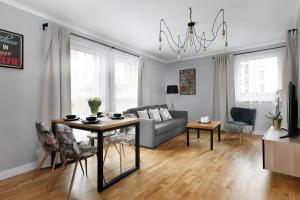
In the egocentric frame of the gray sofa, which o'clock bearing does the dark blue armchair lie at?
The dark blue armchair is roughly at 10 o'clock from the gray sofa.

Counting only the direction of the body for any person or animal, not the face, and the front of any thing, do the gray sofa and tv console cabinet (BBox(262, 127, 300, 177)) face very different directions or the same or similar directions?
very different directions

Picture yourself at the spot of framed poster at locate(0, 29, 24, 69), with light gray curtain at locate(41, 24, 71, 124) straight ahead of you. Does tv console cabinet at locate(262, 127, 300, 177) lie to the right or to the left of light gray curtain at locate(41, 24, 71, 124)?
right

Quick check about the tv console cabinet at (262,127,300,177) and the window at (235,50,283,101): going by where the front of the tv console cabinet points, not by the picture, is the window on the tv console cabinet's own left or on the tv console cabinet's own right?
on the tv console cabinet's own right

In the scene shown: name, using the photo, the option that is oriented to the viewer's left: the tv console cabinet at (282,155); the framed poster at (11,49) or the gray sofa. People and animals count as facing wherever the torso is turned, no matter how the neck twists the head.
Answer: the tv console cabinet

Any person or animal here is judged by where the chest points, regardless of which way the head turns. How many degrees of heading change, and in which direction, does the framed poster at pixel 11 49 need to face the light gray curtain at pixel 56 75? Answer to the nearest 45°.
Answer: approximately 45° to its left

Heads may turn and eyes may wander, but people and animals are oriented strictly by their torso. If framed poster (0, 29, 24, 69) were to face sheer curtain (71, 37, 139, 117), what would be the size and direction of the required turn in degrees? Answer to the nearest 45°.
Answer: approximately 45° to its left

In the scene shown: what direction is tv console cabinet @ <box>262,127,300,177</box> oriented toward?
to the viewer's left

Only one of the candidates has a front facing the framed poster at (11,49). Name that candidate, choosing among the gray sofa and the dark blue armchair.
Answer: the dark blue armchair
